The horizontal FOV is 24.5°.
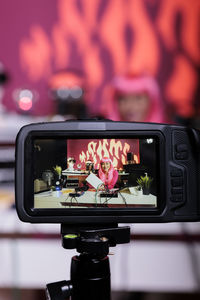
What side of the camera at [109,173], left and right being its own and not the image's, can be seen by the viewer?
back

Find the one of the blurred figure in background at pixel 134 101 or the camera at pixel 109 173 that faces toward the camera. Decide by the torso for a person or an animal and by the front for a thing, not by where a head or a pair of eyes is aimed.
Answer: the blurred figure in background

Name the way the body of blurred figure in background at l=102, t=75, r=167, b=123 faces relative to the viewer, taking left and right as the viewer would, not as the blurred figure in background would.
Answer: facing the viewer

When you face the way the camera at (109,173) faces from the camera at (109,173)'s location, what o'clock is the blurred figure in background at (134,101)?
The blurred figure in background is roughly at 12 o'clock from the camera.

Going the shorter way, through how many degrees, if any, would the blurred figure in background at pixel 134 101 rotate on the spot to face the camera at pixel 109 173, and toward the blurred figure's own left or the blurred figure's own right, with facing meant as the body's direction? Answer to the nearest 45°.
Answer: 0° — they already face it

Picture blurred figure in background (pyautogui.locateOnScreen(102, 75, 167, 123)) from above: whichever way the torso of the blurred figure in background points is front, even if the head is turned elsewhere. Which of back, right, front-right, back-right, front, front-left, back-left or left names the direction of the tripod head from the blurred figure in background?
front
